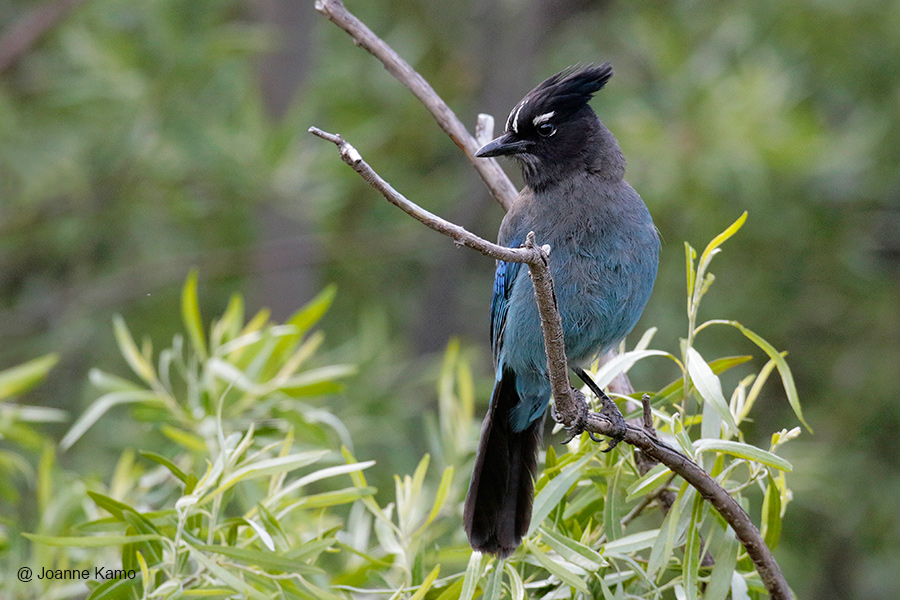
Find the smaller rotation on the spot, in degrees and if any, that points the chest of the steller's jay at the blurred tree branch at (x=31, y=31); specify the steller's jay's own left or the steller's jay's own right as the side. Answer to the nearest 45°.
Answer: approximately 180°

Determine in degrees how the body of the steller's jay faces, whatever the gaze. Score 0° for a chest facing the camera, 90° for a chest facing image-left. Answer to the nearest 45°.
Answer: approximately 315°

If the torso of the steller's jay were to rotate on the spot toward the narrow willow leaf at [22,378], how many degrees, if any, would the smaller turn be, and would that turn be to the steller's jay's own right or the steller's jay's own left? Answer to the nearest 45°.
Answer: approximately 135° to the steller's jay's own right
